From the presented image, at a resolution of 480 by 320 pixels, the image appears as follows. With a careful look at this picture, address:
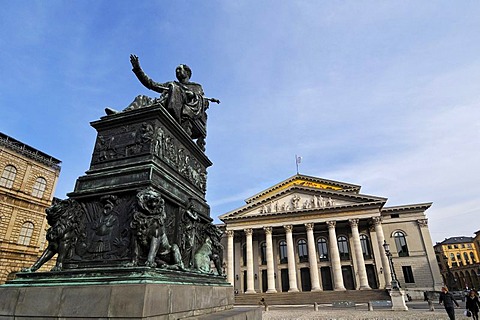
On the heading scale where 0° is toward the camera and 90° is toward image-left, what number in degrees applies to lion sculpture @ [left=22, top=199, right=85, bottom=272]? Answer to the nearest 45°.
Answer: approximately 45°

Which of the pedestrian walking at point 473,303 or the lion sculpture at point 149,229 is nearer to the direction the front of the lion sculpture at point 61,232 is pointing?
the lion sculpture

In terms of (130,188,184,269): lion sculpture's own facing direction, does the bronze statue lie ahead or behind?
behind

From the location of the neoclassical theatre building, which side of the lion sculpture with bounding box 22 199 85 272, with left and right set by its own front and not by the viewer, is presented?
back

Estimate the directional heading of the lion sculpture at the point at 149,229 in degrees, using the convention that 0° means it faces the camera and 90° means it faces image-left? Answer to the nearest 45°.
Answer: approximately 45°

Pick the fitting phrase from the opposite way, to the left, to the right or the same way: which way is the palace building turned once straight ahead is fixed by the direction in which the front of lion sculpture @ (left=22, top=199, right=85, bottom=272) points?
to the left

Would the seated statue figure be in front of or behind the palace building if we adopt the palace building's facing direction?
in front

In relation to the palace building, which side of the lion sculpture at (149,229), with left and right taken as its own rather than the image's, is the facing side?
right

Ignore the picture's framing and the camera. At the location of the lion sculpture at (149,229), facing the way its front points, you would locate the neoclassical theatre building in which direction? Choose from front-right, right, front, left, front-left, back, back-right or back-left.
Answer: back

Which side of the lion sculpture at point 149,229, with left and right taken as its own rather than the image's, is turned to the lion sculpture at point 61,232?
right

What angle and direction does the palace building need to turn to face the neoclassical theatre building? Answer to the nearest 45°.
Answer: approximately 45° to its left
